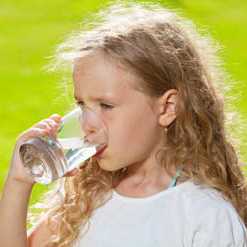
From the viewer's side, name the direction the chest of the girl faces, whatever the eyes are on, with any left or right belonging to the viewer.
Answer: facing the viewer and to the left of the viewer
